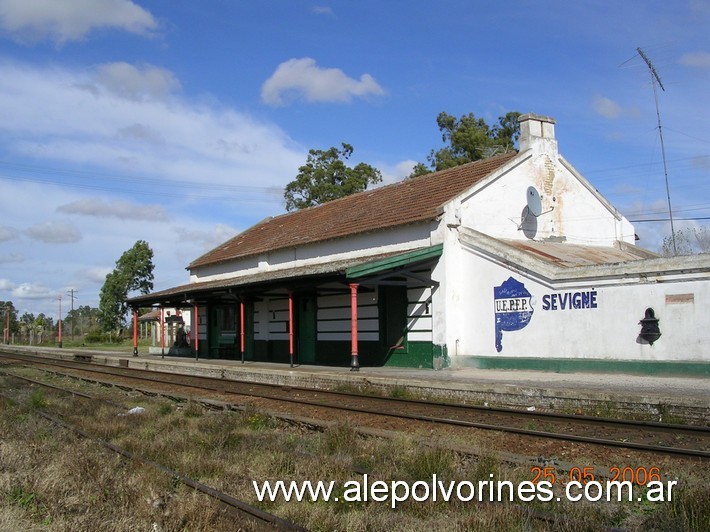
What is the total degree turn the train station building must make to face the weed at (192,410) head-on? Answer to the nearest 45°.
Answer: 0° — it already faces it

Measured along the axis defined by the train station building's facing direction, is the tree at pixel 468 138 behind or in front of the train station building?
behind

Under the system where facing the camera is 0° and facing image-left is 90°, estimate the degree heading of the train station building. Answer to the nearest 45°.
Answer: approximately 45°

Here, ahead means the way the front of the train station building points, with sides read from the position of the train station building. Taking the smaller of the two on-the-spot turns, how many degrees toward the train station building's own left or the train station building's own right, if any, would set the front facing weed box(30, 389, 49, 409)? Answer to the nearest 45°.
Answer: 0° — it already faces it

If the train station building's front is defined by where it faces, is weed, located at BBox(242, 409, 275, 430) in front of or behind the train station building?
in front

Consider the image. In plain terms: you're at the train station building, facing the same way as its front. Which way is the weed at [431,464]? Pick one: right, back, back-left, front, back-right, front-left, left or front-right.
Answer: front-left

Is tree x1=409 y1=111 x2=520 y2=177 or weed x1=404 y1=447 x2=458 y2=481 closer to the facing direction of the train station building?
the weed

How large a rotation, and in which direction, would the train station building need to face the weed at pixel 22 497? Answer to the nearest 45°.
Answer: approximately 45° to its left

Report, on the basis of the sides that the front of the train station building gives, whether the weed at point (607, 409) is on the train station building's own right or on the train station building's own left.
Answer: on the train station building's own left

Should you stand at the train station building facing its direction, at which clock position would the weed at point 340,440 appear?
The weed is roughly at 11 o'clock from the train station building.
